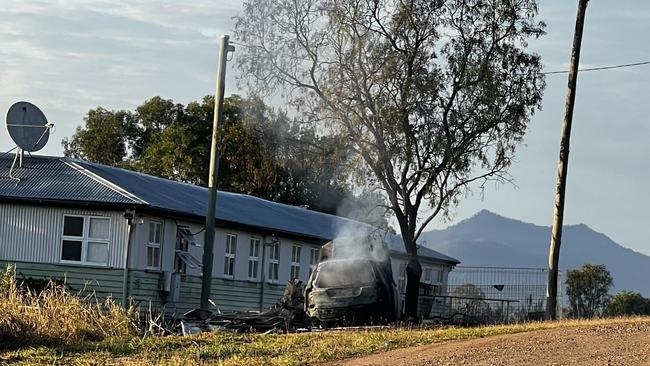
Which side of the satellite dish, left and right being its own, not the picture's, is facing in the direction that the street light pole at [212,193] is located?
front

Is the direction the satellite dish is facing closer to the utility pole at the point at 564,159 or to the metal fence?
the utility pole

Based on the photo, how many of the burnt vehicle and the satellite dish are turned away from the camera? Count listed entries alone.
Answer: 1

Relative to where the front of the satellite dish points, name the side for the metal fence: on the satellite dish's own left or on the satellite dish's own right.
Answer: on the satellite dish's own left

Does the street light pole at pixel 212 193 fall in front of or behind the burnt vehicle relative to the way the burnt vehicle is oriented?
in front

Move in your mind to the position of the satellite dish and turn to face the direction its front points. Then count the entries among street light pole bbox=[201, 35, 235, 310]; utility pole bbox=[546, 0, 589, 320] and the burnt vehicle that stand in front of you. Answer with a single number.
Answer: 3

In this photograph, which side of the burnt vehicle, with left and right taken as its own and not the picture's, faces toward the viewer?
back

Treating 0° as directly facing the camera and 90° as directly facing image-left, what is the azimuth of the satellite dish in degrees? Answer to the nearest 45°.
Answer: approximately 315°
